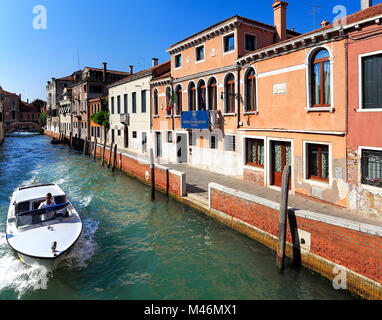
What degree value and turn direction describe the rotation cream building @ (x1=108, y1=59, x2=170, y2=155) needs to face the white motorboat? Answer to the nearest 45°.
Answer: approximately 45° to its left

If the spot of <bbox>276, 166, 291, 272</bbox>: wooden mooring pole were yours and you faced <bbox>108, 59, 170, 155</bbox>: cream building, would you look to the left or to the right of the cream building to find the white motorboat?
left

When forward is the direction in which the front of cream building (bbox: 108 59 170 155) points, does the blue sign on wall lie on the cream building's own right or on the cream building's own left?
on the cream building's own left

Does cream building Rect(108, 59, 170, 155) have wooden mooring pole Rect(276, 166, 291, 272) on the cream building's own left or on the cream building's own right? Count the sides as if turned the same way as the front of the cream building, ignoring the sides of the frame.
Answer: on the cream building's own left

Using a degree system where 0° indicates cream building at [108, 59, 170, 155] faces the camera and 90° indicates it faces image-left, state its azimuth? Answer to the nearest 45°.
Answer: approximately 45°
